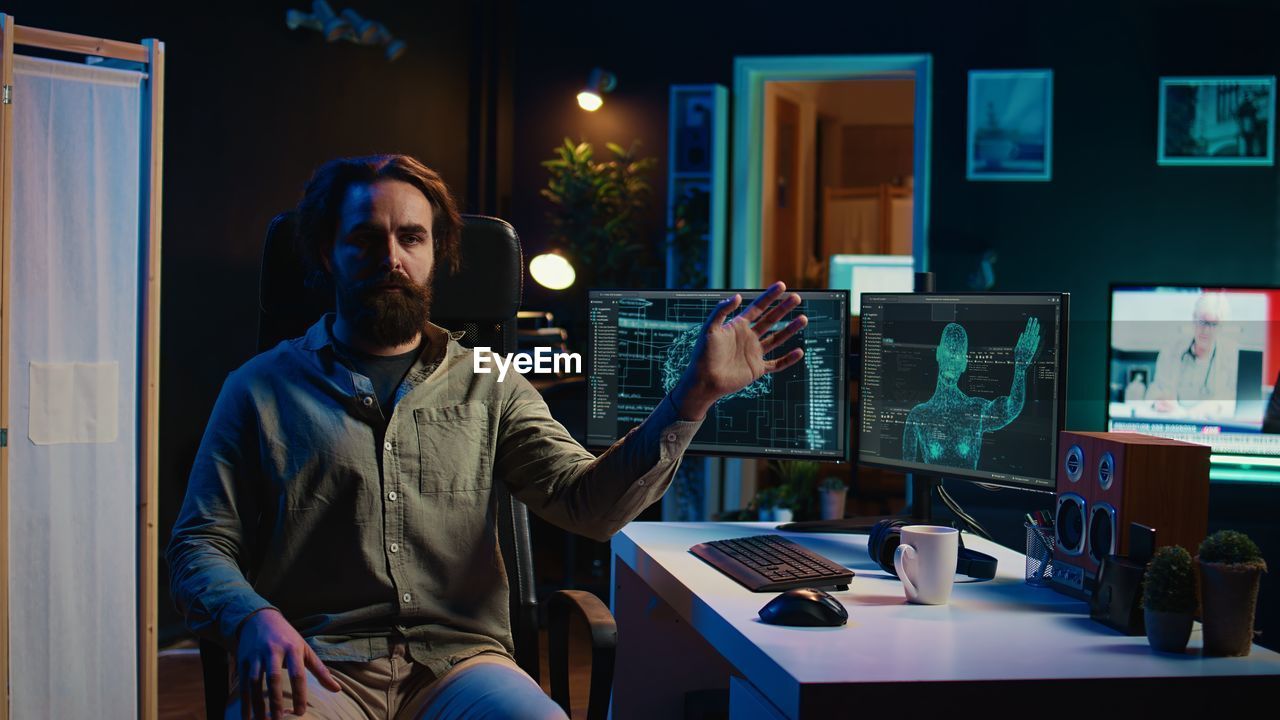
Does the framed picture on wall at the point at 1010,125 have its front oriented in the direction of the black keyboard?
yes

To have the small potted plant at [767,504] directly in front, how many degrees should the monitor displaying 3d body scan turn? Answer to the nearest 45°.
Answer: approximately 135° to its right

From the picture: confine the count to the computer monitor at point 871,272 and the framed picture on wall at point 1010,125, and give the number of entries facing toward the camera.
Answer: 2

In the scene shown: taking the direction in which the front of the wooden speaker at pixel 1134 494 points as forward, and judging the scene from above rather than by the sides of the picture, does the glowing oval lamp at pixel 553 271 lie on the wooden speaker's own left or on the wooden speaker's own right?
on the wooden speaker's own right

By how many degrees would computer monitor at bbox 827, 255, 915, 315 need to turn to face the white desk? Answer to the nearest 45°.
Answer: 0° — it already faces it
